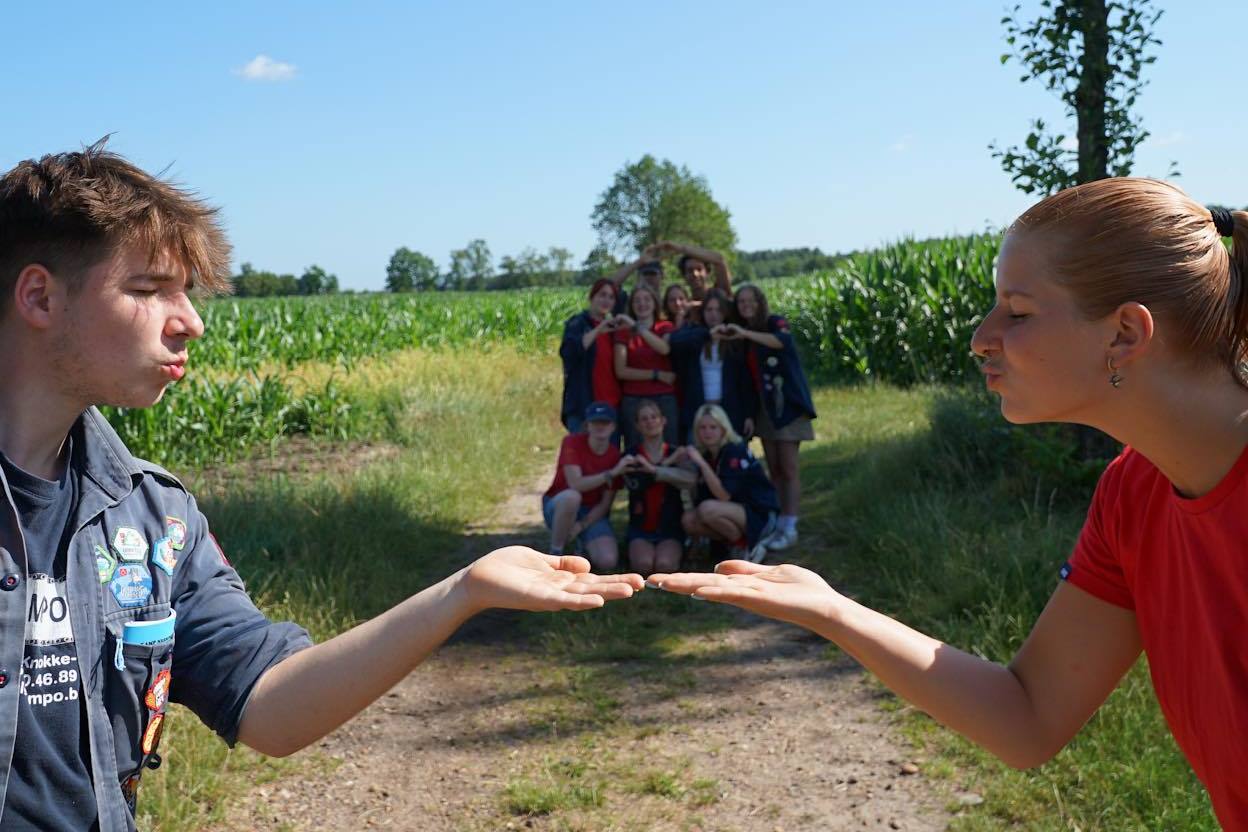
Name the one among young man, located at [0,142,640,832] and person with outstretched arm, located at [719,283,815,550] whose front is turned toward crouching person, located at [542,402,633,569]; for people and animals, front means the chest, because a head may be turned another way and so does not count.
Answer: the person with outstretched arm

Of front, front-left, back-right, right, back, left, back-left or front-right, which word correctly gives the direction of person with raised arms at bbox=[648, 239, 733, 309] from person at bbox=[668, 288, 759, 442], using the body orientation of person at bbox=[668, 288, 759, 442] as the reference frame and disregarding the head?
back

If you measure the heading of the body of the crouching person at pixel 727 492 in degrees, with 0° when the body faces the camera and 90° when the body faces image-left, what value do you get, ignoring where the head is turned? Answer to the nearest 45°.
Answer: approximately 45°

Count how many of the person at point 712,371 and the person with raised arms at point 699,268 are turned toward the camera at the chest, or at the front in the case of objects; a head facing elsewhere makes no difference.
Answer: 2

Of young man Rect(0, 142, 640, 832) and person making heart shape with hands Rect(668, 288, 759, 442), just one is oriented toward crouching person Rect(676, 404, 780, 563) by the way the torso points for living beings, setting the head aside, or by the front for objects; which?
the person making heart shape with hands

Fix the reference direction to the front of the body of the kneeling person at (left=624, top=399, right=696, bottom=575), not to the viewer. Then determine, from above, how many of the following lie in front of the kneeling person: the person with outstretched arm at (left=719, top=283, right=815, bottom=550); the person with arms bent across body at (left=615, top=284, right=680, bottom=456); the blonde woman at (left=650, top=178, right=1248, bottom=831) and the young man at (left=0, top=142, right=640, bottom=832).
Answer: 2

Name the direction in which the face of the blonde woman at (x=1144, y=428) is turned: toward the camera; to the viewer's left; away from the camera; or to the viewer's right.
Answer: to the viewer's left

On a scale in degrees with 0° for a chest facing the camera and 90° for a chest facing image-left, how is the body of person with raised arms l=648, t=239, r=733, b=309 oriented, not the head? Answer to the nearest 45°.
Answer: approximately 0°

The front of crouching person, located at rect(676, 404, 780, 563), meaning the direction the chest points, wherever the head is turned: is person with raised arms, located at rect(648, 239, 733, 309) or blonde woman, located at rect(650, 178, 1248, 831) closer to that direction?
the blonde woman

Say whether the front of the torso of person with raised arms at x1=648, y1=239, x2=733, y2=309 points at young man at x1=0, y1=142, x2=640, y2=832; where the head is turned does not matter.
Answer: yes
